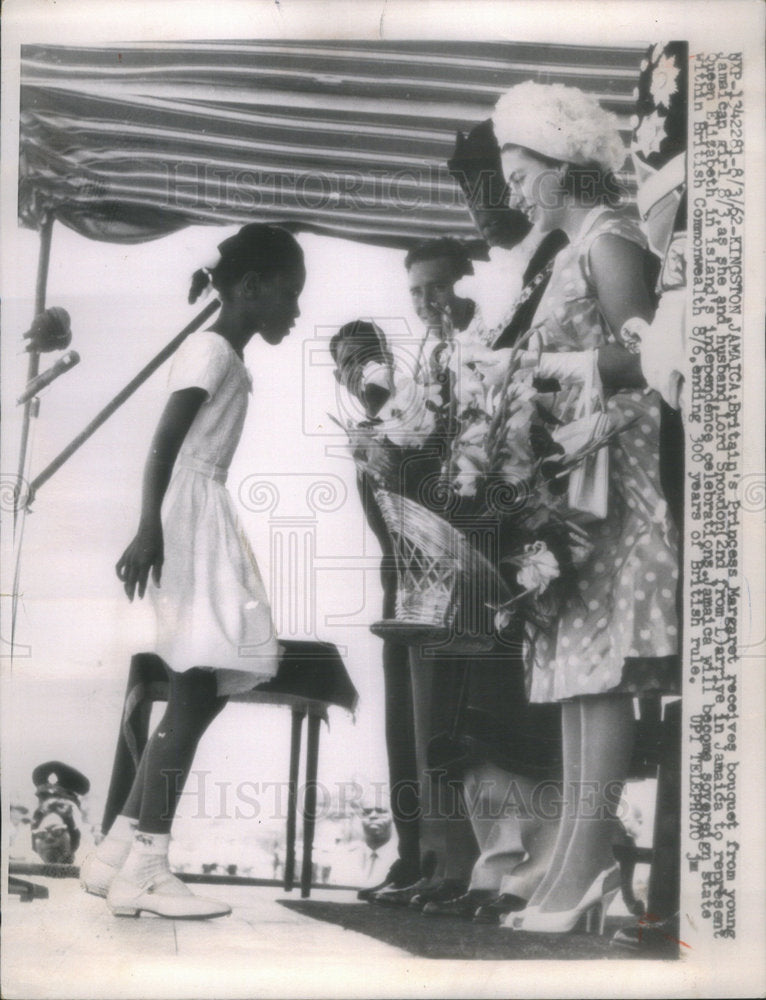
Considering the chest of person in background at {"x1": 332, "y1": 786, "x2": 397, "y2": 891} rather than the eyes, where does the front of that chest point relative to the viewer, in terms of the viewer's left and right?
facing the viewer

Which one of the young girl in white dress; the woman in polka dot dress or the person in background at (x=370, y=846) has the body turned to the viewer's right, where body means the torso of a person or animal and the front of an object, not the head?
the young girl in white dress

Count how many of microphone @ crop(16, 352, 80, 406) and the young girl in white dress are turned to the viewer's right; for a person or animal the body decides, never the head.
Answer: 2

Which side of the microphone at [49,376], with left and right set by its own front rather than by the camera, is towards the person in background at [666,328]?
front

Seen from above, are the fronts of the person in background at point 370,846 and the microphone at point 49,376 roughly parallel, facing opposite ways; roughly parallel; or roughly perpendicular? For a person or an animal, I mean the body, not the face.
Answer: roughly perpendicular

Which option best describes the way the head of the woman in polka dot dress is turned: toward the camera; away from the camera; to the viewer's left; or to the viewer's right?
to the viewer's left

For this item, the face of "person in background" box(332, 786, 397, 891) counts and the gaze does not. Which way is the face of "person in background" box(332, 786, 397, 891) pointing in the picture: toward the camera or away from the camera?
toward the camera

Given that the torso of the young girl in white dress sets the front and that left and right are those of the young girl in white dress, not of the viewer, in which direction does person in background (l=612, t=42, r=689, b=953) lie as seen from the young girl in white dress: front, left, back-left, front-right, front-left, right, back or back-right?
front

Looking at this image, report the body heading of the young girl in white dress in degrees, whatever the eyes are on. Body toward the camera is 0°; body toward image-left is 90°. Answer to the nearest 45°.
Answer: approximately 270°

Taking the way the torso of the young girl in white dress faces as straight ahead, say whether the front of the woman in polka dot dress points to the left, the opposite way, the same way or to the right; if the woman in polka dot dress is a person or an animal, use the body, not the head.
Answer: the opposite way

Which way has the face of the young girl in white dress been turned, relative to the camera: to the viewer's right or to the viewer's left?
to the viewer's right

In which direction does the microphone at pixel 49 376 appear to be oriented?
to the viewer's right
